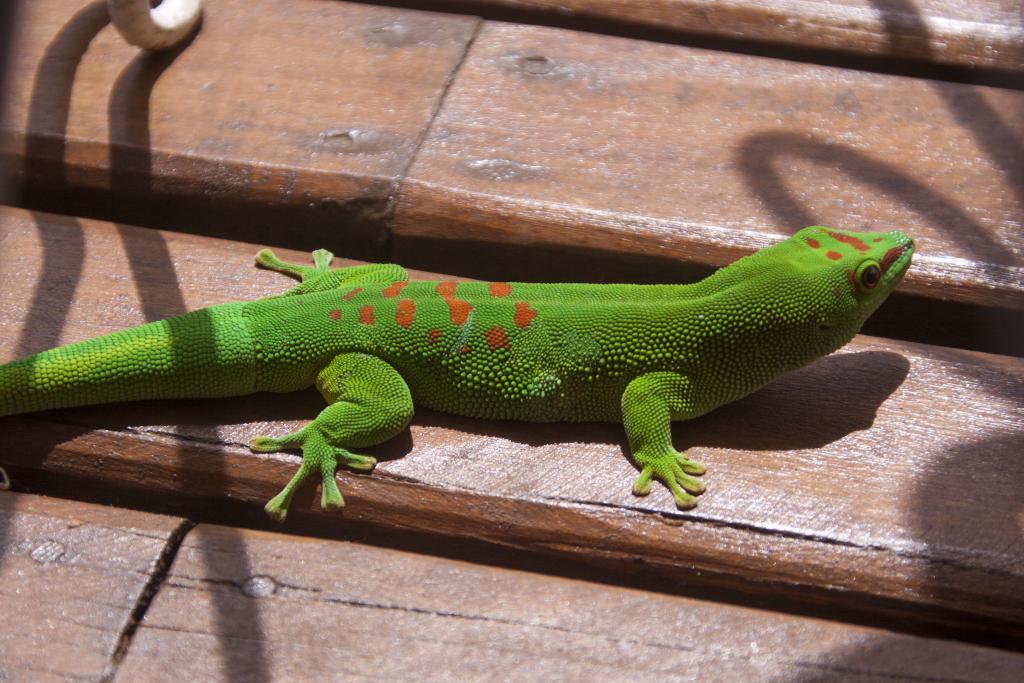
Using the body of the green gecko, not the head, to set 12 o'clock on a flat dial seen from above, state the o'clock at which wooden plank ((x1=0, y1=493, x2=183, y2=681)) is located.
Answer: The wooden plank is roughly at 5 o'clock from the green gecko.

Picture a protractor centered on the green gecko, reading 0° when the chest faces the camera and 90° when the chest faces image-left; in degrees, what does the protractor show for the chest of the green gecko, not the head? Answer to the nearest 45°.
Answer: approximately 270°

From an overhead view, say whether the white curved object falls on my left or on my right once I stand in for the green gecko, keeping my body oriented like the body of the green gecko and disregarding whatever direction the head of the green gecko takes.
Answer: on my left

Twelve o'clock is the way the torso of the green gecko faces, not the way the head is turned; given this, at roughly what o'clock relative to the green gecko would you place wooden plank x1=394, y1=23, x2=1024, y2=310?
The wooden plank is roughly at 10 o'clock from the green gecko.

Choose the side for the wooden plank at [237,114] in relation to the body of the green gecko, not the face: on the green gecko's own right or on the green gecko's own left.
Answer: on the green gecko's own left
